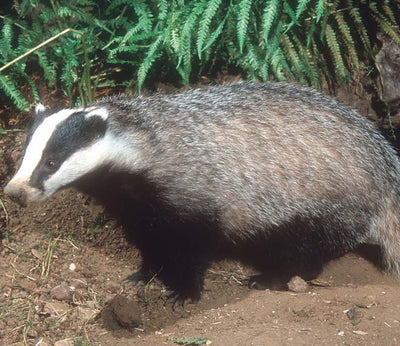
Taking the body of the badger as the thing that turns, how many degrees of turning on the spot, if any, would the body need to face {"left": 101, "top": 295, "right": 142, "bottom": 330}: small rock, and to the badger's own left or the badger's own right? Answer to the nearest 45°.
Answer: approximately 45° to the badger's own left

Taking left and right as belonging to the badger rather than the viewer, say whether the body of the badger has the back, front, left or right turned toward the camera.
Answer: left

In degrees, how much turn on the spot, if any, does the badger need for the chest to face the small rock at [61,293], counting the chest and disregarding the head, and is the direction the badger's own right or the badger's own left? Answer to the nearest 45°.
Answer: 0° — it already faces it

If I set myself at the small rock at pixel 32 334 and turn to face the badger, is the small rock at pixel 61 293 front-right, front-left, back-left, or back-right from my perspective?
front-left

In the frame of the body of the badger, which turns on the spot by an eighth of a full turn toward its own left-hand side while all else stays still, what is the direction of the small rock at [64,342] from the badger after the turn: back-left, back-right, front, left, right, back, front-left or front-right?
front

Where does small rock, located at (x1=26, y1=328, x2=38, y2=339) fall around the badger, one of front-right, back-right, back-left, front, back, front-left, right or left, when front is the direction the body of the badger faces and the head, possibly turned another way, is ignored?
front-left
